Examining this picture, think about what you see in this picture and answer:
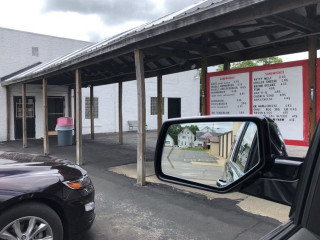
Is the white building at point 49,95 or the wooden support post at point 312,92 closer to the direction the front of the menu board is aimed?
the white building

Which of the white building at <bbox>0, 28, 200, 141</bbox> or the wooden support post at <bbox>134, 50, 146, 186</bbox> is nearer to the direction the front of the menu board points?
the wooden support post

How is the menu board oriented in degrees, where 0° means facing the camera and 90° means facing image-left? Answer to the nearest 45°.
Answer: approximately 45°

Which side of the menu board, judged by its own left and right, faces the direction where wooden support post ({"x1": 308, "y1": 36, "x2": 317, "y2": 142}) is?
left

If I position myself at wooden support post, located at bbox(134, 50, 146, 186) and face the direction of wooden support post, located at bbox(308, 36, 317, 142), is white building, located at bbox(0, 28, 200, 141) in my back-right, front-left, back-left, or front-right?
back-left

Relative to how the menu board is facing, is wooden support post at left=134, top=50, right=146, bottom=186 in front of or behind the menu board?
in front

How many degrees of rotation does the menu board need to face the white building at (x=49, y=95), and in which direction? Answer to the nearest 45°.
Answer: approximately 90° to its right
